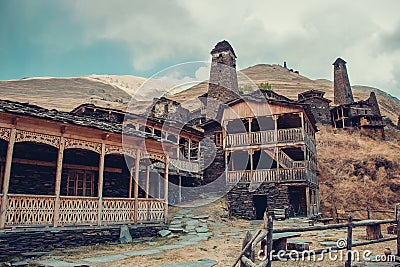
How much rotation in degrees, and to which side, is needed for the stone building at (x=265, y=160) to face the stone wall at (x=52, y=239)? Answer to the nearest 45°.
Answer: approximately 45° to its right

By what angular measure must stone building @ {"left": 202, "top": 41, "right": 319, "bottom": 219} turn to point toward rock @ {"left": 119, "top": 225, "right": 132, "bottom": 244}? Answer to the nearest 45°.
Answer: approximately 45° to its right

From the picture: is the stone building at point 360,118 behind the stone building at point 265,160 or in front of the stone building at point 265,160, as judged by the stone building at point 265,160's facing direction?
behind

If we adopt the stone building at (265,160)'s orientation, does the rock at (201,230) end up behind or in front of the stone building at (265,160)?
in front

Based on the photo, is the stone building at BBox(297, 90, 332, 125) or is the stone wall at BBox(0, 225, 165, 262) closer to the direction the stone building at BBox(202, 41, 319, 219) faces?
the stone wall

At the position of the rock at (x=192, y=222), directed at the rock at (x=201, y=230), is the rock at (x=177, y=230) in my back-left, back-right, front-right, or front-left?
front-right

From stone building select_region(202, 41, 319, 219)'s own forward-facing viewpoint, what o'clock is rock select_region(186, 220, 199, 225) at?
The rock is roughly at 1 o'clock from the stone building.

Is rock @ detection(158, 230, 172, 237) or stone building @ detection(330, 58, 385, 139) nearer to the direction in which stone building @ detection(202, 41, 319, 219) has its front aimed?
the rock

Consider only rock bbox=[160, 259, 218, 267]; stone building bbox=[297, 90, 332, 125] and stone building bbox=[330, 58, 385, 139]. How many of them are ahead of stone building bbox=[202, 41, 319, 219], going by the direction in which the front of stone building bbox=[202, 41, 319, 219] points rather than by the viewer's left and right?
1

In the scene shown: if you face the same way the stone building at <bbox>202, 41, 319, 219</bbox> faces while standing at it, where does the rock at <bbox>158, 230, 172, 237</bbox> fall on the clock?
The rock is roughly at 1 o'clock from the stone building.

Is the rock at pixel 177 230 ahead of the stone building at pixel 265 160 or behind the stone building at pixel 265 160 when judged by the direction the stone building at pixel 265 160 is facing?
ahead

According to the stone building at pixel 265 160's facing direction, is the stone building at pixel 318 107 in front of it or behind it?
behind

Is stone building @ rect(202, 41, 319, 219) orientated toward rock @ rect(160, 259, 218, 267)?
yes

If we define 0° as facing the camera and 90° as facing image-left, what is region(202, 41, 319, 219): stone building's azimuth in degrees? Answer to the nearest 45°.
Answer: approximately 0°

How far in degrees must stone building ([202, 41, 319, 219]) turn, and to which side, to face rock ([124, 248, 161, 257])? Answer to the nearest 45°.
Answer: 0° — it already faces it
